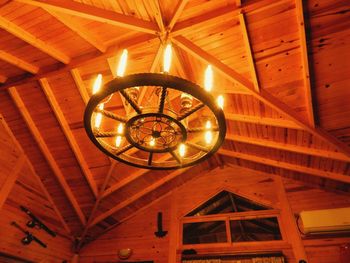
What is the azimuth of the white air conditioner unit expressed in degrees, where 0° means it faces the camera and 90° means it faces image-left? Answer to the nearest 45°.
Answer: approximately 0°

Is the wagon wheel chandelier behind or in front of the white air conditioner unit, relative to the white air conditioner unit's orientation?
in front
